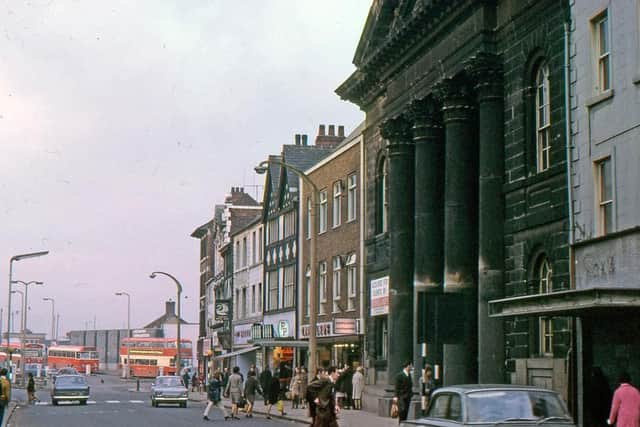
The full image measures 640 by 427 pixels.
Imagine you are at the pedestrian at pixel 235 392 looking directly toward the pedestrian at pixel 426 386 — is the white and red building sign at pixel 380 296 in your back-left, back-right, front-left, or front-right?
front-left

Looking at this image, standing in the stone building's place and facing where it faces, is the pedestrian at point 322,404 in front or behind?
in front

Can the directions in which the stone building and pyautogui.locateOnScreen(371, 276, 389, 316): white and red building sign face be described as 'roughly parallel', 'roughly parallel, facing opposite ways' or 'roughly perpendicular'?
roughly parallel

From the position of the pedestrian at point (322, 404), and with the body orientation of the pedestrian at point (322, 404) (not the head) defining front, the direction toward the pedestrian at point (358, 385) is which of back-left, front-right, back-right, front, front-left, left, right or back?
left

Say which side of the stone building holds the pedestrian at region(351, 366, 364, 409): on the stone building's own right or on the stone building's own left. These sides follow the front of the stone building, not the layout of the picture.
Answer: on the stone building's own right

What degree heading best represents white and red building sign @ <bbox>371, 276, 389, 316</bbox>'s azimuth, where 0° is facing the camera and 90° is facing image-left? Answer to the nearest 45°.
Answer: approximately 45°
